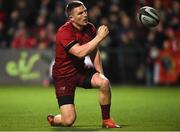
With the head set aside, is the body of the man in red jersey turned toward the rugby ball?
no

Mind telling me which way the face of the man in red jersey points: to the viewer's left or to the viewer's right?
to the viewer's right

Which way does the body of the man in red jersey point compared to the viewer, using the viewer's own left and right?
facing the viewer and to the right of the viewer
